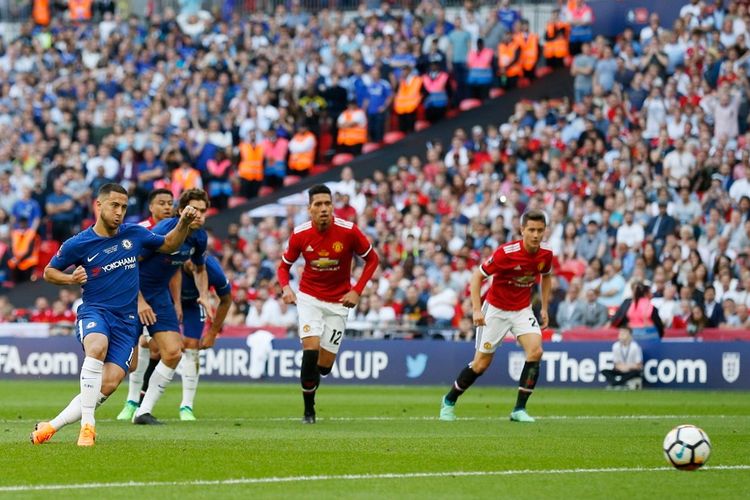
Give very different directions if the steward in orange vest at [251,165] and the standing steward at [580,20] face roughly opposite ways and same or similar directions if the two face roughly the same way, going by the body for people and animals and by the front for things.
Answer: same or similar directions

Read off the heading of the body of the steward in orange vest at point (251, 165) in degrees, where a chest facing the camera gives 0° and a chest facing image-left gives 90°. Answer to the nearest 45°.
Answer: approximately 0°

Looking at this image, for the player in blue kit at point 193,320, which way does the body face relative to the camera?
toward the camera

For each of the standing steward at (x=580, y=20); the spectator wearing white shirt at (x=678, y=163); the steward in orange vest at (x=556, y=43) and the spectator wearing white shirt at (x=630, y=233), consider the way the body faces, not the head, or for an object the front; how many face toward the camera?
4

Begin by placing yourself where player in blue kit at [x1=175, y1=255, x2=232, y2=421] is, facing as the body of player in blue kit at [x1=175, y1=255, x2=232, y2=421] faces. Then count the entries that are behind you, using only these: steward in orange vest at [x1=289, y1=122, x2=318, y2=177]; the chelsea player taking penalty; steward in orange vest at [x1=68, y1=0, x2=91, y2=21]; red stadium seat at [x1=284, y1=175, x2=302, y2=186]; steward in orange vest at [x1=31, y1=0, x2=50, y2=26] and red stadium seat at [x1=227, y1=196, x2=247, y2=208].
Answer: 5

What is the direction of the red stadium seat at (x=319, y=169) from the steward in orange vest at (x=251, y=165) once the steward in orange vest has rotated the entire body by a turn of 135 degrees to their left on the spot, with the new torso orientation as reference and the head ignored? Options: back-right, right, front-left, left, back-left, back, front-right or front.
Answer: front-right

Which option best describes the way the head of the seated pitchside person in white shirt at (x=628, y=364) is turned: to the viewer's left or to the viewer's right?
to the viewer's left

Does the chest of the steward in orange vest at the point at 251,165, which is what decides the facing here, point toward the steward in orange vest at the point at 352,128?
no

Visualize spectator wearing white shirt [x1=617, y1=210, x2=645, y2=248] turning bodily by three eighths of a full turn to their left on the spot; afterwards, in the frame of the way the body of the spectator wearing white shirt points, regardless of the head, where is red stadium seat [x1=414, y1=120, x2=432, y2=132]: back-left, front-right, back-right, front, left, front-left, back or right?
left

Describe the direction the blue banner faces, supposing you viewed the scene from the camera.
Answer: facing the viewer

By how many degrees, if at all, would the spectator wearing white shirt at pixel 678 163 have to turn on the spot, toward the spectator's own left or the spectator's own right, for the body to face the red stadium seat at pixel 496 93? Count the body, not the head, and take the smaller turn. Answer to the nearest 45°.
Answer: approximately 135° to the spectator's own right

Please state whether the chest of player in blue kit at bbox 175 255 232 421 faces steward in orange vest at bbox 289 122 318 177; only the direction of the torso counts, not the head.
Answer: no

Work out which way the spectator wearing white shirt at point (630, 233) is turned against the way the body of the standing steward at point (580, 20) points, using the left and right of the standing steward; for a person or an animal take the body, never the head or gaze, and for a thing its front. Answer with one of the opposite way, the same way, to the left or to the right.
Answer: the same way
